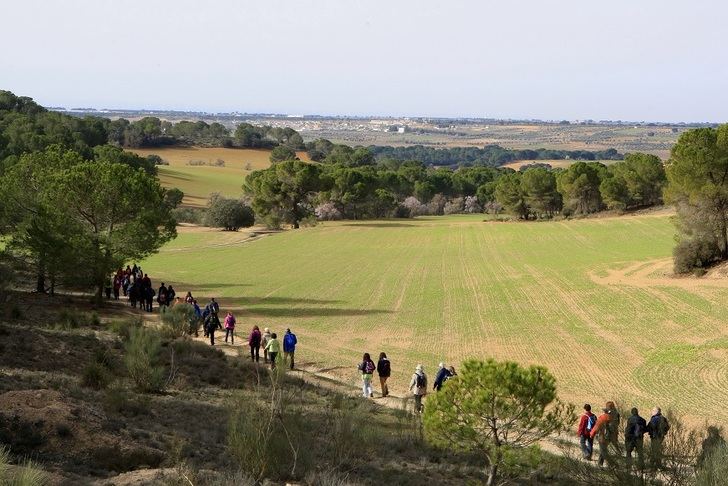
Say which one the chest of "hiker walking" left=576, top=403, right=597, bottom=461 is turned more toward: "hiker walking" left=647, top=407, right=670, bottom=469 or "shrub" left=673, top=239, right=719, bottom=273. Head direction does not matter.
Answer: the shrub

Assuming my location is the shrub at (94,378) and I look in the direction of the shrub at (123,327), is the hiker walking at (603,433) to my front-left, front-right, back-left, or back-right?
back-right

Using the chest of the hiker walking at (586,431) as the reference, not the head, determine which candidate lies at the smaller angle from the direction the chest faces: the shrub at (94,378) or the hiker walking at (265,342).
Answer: the hiker walking

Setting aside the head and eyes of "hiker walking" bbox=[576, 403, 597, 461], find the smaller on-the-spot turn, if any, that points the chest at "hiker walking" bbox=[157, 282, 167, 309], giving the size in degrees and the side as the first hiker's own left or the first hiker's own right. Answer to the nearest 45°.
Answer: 0° — they already face them

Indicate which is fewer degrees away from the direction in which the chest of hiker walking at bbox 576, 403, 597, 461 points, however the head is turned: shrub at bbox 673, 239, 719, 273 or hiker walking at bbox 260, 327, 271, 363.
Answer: the hiker walking

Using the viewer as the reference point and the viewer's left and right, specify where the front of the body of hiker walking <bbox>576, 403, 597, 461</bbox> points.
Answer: facing away from the viewer and to the left of the viewer

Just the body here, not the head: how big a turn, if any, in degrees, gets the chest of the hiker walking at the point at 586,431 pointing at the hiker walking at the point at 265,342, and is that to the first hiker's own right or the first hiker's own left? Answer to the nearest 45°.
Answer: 0° — they already face them

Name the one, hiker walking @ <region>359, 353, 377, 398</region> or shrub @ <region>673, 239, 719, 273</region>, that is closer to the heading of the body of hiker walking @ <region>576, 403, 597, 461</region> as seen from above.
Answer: the hiker walking
